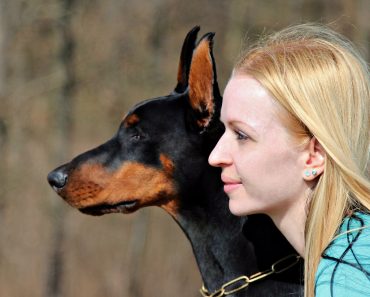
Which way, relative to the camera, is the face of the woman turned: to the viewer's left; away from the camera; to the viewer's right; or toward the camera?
to the viewer's left

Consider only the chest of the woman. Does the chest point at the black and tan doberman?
no

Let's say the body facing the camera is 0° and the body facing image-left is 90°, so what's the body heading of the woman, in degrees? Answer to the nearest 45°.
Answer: approximately 90°

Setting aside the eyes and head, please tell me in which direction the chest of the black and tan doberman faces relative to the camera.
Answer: to the viewer's left

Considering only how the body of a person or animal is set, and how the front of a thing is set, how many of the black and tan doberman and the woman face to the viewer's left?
2

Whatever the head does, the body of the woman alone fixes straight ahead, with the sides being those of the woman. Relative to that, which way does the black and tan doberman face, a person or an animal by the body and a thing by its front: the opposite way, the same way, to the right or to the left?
the same way

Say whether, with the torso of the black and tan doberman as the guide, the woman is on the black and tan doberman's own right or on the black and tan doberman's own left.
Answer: on the black and tan doberman's own left
